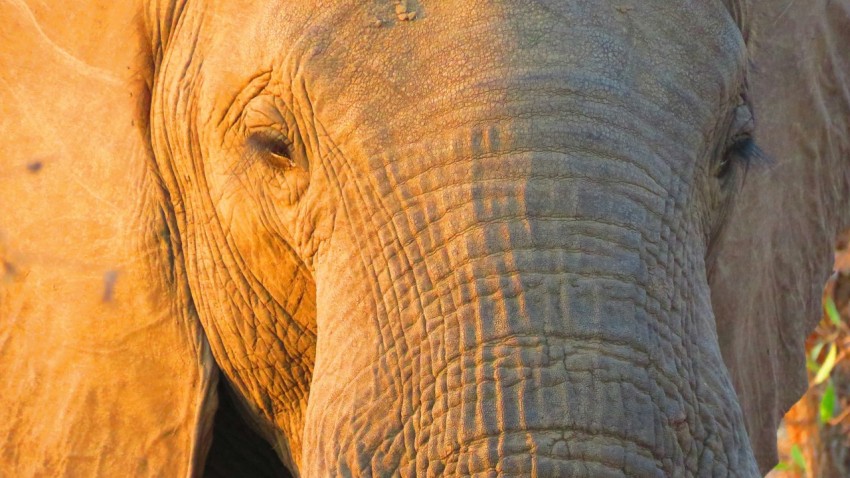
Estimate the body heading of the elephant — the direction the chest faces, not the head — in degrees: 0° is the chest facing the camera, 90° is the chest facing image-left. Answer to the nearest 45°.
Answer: approximately 0°

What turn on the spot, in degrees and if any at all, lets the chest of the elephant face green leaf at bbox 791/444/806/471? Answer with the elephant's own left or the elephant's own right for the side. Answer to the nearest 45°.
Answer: approximately 135° to the elephant's own left
